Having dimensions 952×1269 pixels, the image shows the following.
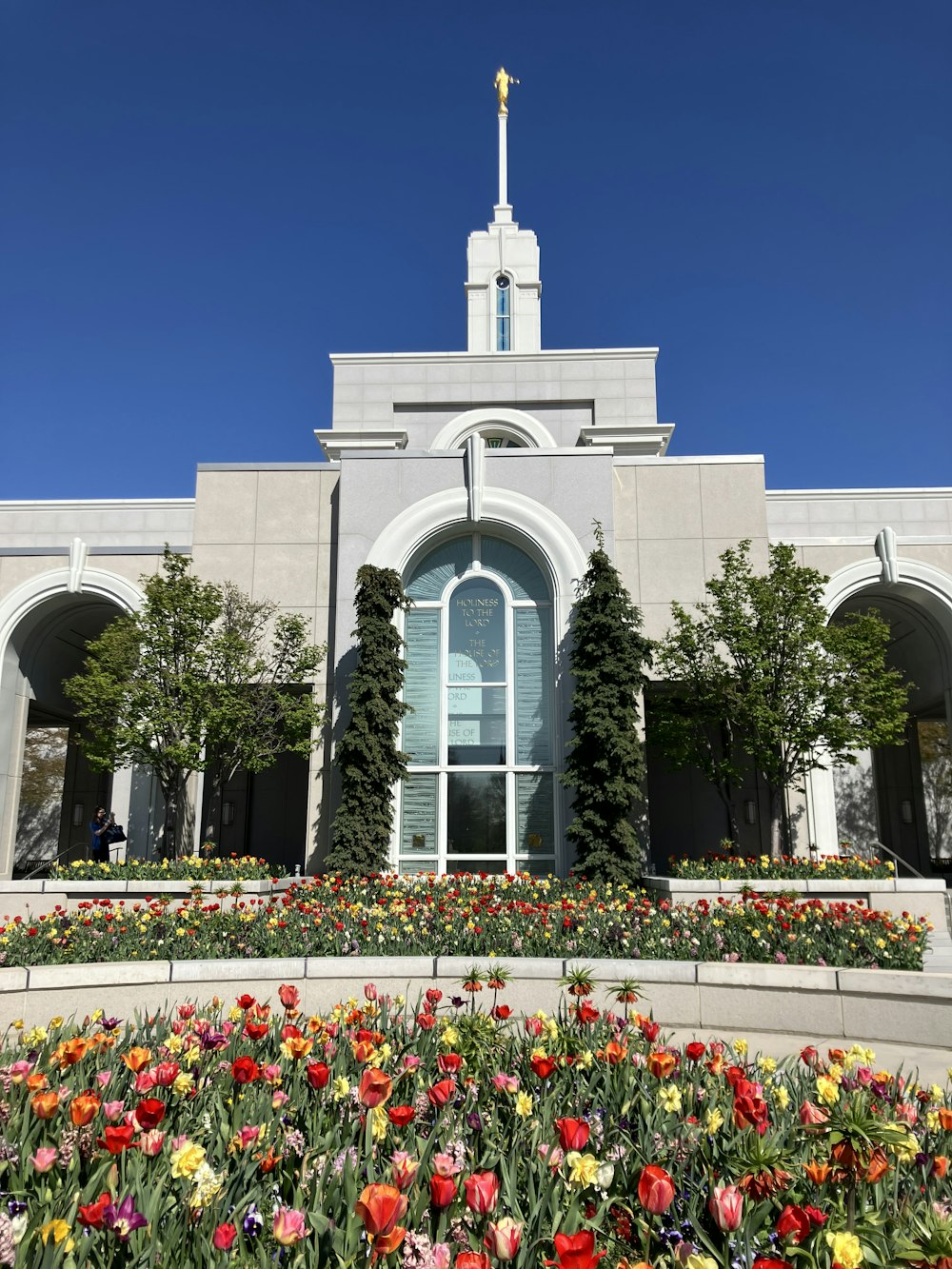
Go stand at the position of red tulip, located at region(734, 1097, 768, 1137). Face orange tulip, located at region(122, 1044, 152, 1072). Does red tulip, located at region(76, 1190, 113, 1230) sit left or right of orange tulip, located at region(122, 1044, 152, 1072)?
left

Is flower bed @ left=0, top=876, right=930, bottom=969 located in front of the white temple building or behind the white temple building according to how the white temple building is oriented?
in front

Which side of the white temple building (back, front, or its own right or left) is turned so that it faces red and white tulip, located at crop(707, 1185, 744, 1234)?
front

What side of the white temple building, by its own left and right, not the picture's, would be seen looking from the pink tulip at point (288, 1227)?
front

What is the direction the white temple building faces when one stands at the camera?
facing the viewer

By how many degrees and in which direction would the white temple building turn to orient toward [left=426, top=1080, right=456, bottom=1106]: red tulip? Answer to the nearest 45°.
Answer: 0° — it already faces it

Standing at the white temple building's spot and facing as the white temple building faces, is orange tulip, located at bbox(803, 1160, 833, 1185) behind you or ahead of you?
ahead

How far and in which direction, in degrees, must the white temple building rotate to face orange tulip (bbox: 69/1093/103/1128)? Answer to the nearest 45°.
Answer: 0° — it already faces it

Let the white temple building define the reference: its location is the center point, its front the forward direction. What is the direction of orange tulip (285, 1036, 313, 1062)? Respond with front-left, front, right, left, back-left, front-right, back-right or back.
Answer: front

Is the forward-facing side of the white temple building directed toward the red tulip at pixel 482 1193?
yes

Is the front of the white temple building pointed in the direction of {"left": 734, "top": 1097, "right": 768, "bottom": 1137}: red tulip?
yes

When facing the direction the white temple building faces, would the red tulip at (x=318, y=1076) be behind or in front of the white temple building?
in front

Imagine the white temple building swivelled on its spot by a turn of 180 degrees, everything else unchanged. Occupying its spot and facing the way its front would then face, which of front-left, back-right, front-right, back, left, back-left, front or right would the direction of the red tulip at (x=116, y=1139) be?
back

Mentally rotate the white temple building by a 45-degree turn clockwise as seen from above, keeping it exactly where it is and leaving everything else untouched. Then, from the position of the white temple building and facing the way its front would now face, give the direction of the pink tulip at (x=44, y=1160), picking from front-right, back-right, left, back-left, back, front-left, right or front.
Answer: front-left

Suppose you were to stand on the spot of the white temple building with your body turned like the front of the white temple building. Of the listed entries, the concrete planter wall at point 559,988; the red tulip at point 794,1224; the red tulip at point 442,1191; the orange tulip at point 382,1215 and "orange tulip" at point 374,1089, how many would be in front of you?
5

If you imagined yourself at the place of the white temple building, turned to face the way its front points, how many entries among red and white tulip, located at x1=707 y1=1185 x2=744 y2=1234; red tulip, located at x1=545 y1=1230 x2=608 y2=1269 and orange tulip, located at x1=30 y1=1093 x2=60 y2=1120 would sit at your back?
0

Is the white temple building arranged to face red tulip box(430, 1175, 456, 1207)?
yes

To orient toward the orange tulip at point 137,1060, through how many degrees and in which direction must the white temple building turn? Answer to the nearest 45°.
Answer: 0° — it already faces it
